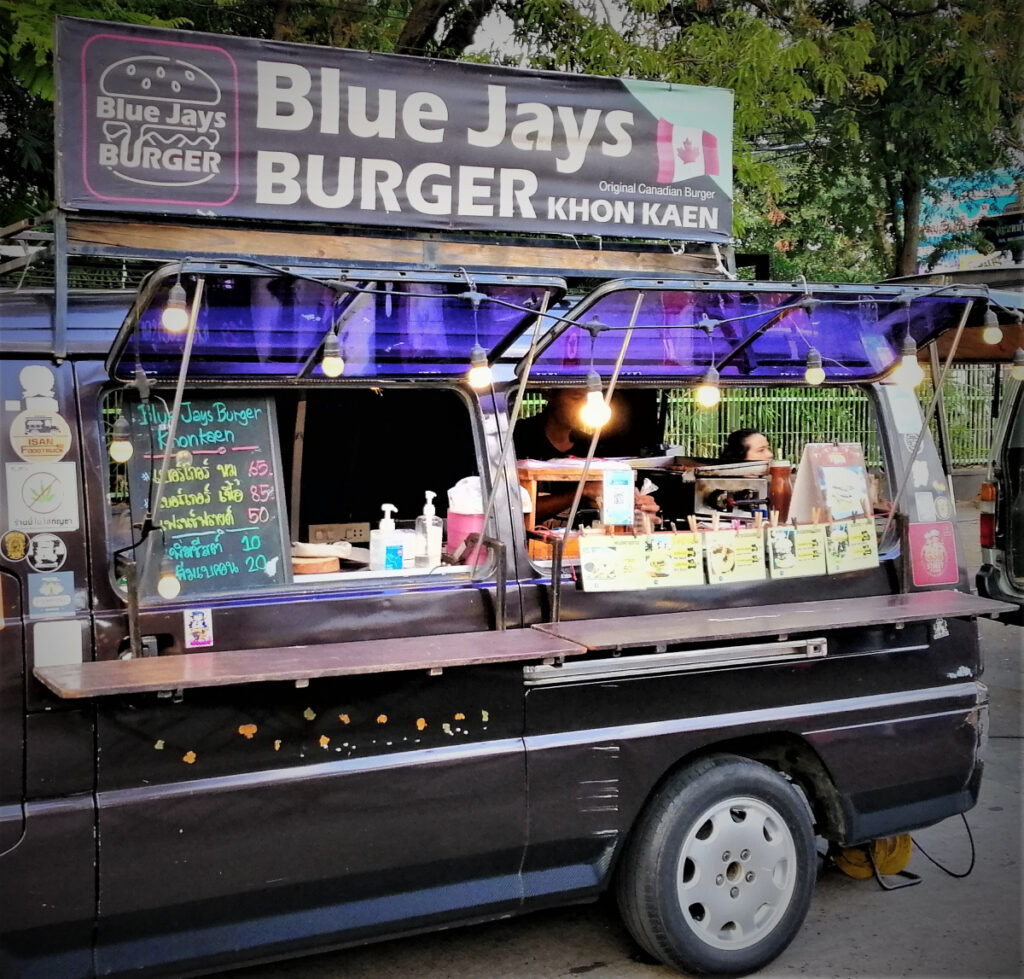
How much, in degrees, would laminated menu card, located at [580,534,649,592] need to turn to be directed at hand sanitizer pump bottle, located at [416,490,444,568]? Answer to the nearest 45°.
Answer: approximately 90° to its right

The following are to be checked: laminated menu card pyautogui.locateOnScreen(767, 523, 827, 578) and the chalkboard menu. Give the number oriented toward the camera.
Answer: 2

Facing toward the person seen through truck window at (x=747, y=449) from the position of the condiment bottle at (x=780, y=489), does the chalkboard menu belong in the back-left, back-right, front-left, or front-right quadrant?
back-left

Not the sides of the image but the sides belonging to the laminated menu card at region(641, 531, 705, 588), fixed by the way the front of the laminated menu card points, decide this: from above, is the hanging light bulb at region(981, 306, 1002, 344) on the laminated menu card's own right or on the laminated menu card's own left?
on the laminated menu card's own left

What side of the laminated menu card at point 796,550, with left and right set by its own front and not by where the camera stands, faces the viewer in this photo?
front

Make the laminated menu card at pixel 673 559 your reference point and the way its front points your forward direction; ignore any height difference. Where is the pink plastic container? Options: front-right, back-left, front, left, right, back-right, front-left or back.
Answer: right

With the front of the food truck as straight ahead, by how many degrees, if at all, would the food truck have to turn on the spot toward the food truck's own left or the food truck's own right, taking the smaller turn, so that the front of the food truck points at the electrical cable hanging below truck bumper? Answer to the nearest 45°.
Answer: approximately 180°

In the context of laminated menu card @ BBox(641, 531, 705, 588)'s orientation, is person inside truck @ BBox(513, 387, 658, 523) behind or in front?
behind

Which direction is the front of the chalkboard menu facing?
toward the camera

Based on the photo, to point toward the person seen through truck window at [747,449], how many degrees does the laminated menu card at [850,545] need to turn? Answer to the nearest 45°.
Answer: approximately 135° to its right
